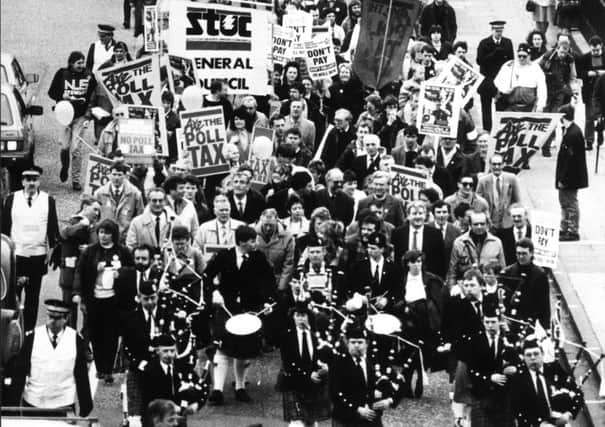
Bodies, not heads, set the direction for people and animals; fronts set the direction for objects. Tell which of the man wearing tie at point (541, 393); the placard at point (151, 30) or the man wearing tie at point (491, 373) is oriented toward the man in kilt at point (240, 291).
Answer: the placard

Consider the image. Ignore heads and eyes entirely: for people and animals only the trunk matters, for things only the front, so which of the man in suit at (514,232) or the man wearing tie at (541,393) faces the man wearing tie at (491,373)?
the man in suit

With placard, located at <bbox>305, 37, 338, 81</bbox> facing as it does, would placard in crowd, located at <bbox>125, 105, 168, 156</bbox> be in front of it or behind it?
in front

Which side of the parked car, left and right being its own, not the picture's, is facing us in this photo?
back

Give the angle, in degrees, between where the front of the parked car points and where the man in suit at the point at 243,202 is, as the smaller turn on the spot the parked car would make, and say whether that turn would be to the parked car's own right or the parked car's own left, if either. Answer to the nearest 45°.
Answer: approximately 135° to the parked car's own right

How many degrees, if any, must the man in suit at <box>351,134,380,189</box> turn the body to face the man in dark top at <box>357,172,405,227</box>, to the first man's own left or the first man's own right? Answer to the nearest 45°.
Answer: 0° — they already face them

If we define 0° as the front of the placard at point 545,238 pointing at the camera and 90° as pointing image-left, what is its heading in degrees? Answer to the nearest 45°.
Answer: approximately 0°

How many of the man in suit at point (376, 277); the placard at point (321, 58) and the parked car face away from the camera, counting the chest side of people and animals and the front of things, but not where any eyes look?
1

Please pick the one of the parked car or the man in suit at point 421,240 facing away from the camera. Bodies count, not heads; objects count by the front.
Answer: the parked car
